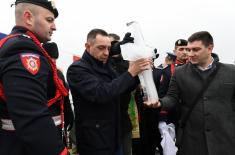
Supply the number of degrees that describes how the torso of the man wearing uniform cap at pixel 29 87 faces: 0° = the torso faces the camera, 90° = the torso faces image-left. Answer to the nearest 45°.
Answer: approximately 270°

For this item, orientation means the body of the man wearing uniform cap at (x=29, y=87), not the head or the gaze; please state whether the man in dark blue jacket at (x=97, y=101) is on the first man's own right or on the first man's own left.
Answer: on the first man's own left

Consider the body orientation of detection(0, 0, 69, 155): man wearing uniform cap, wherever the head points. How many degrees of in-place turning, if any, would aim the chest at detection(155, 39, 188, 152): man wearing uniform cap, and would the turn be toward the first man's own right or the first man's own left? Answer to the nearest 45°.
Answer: approximately 45° to the first man's own left

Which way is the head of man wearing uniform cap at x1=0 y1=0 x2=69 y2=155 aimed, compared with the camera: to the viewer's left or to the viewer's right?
to the viewer's right

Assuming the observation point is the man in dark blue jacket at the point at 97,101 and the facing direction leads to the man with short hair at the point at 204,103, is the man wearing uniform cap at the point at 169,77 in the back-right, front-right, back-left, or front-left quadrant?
front-left

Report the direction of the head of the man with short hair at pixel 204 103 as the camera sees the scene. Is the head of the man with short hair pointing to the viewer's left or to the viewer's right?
to the viewer's left

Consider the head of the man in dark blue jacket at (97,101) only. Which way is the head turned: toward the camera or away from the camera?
toward the camera

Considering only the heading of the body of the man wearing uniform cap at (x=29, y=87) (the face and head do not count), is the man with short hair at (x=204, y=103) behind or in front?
in front
